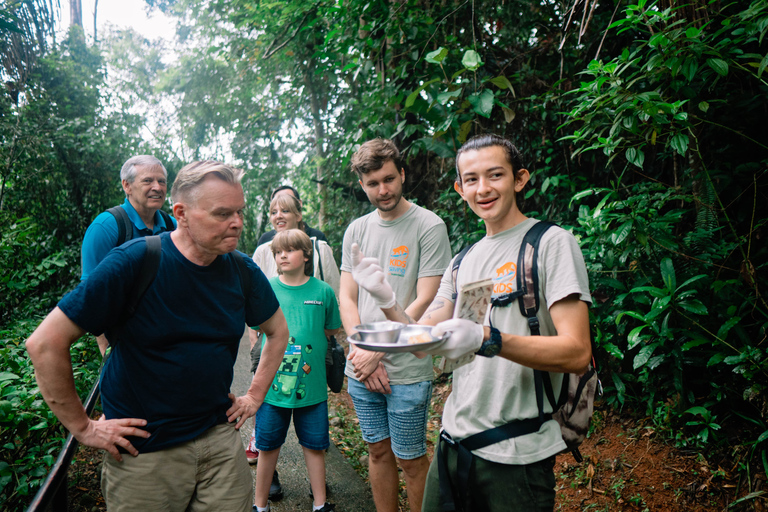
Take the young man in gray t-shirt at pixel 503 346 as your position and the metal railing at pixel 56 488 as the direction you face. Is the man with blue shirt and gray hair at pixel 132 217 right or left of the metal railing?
right

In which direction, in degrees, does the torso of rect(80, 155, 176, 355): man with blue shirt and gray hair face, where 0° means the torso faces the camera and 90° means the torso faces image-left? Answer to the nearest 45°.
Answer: approximately 315°

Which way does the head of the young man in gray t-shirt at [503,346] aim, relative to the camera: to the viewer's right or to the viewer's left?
to the viewer's left

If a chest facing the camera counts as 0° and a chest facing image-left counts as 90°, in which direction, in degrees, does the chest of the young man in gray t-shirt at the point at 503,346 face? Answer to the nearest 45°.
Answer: approximately 45°
